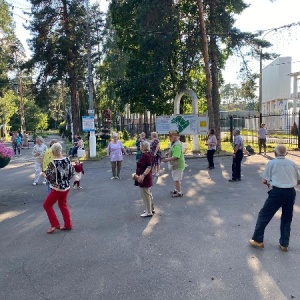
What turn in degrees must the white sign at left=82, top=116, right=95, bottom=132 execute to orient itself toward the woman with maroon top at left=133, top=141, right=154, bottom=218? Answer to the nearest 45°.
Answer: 0° — it already faces them

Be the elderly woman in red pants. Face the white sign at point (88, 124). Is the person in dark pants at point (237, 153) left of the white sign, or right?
right

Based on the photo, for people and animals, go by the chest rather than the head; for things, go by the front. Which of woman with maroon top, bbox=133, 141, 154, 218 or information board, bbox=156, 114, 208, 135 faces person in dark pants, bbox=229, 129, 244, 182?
the information board

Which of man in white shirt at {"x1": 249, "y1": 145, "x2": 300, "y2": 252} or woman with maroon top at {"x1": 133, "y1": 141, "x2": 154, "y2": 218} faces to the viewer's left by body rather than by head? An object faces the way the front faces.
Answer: the woman with maroon top

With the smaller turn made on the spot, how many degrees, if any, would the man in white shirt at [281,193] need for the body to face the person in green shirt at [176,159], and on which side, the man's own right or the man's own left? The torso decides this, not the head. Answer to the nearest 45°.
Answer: approximately 45° to the man's own left

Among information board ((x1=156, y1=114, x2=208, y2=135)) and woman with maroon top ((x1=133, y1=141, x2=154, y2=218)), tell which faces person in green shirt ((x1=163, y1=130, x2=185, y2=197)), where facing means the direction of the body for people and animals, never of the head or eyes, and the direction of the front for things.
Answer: the information board

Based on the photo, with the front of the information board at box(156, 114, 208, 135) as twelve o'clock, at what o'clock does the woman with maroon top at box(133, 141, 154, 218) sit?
The woman with maroon top is roughly at 12 o'clock from the information board.

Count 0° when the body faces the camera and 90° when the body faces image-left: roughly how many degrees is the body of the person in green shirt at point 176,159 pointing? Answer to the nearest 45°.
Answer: approximately 90°

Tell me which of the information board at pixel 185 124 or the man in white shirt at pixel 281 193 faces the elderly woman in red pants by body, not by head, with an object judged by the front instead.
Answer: the information board

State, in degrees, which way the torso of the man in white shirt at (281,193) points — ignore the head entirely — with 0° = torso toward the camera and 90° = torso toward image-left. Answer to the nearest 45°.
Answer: approximately 180°
